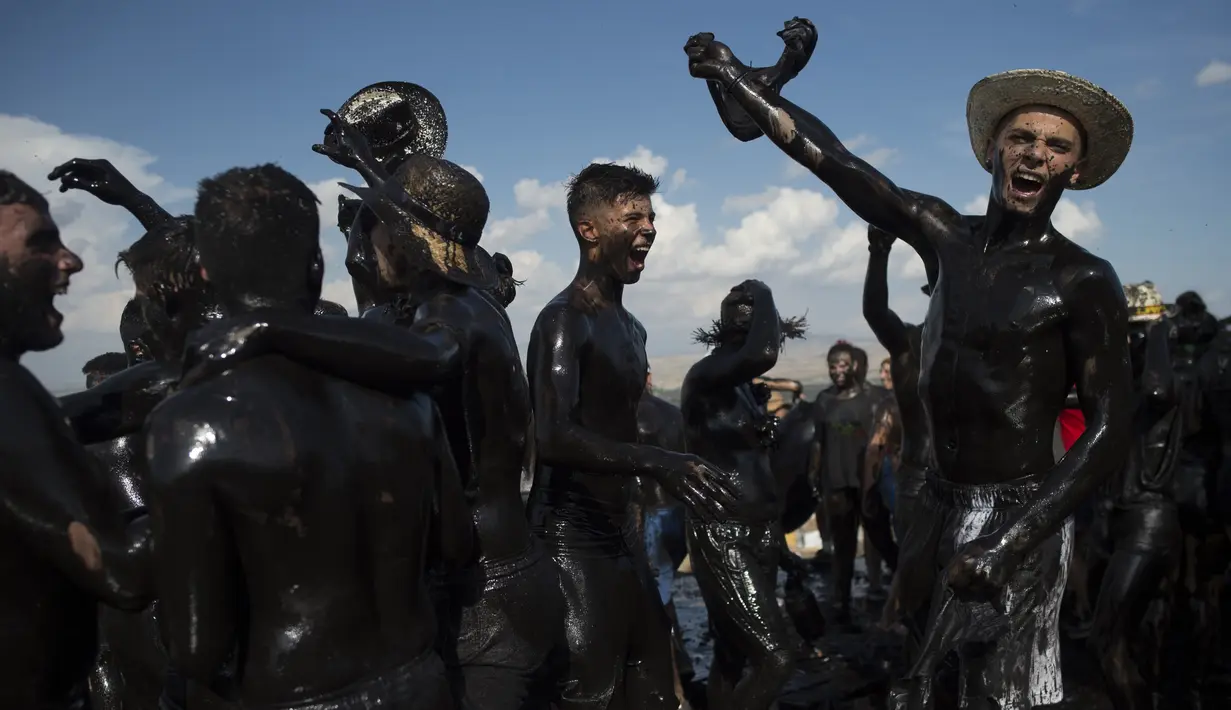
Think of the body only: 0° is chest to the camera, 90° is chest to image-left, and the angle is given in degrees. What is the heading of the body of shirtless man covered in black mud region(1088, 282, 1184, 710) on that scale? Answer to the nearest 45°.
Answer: approximately 90°

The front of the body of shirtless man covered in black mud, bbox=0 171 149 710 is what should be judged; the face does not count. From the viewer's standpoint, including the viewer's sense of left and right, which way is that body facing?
facing to the right of the viewer

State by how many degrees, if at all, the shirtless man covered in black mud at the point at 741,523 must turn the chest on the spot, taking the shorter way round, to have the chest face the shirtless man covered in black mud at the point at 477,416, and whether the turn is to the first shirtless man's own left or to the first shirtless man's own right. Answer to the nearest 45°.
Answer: approximately 45° to the first shirtless man's own right

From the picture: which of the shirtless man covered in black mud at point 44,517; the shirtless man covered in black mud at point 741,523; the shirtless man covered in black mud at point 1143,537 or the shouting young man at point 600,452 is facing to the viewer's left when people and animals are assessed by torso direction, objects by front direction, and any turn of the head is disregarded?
the shirtless man covered in black mud at point 1143,537
